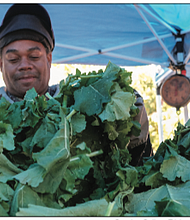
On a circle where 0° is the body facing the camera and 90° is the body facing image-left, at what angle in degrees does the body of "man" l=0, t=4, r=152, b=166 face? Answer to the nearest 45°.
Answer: approximately 0°
